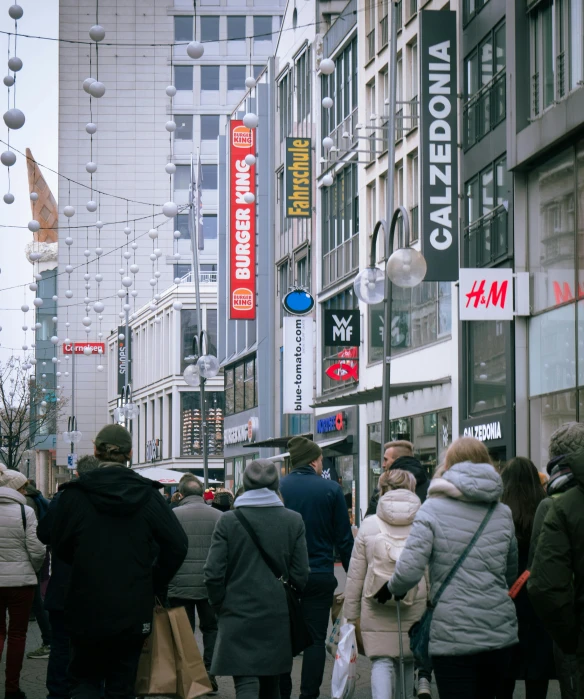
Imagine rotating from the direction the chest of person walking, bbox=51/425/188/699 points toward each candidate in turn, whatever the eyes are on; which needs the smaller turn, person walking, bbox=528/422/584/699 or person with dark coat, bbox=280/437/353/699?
the person with dark coat

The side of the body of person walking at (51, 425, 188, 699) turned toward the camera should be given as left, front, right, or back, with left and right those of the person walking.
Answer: back

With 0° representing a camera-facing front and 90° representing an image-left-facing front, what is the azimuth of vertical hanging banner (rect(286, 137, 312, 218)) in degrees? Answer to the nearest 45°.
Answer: approximately 0°

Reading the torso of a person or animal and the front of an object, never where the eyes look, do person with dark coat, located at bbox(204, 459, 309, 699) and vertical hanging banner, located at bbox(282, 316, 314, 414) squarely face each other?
yes

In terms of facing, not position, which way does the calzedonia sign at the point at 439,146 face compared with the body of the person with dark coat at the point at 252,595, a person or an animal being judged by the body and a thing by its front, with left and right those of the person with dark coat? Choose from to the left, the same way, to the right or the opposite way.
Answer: the opposite way

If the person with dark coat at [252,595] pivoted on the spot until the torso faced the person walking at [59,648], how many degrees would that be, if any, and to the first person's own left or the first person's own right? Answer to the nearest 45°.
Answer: approximately 45° to the first person's own left

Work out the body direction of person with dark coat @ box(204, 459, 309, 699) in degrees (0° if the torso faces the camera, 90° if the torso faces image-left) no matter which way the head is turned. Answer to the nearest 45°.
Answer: approximately 180°

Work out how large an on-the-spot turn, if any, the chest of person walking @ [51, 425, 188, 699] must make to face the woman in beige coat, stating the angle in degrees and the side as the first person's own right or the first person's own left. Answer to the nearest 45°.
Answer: approximately 45° to the first person's own right

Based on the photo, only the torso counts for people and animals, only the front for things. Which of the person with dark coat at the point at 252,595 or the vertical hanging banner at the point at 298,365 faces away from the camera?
the person with dark coat

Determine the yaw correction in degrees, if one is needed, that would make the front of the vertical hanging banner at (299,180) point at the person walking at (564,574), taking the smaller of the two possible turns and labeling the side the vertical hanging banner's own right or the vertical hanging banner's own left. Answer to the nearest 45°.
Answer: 0° — it already faces them

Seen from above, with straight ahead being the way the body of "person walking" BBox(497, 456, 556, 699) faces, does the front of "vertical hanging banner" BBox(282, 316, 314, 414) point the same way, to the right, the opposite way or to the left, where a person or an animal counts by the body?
the opposite way

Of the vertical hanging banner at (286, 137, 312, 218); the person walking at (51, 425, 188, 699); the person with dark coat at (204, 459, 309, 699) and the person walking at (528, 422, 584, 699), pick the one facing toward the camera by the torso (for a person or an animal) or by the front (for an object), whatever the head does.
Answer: the vertical hanging banner

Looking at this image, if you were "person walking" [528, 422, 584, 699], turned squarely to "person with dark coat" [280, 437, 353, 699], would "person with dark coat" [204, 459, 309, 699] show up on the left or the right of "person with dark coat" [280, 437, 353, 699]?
left

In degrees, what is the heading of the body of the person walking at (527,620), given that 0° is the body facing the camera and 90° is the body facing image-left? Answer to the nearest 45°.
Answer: approximately 180°

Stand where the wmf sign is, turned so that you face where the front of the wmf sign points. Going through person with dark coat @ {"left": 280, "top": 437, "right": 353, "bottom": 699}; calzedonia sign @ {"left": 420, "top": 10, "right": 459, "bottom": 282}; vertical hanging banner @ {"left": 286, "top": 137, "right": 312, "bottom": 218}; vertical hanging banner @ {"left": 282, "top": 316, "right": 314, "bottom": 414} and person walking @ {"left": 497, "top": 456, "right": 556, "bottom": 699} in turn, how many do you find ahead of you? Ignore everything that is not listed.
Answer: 3
